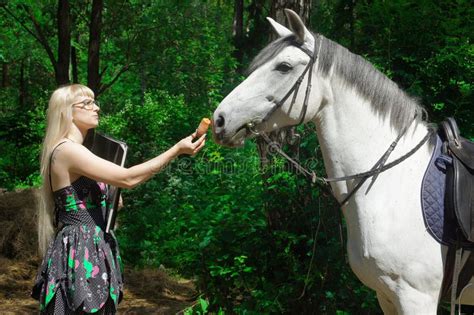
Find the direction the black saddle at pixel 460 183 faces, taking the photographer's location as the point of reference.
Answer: facing to the left of the viewer

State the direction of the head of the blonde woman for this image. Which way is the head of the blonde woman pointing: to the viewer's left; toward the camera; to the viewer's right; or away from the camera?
to the viewer's right

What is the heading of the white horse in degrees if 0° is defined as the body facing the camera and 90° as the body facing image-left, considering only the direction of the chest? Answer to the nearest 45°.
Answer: approximately 90°

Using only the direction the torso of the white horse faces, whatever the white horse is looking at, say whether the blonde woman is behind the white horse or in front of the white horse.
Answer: in front

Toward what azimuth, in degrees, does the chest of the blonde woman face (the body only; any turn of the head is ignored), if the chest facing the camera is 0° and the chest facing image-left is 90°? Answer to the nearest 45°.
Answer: approximately 270°

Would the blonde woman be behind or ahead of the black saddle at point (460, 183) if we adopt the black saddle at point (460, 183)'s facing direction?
ahead

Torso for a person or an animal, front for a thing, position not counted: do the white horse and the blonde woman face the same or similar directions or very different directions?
very different directions

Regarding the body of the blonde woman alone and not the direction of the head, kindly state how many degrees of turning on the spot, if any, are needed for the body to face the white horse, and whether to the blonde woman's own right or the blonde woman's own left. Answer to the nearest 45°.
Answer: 0° — they already face it

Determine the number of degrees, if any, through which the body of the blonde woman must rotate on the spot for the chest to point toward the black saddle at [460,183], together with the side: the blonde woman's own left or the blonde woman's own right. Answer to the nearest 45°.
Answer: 0° — they already face it
